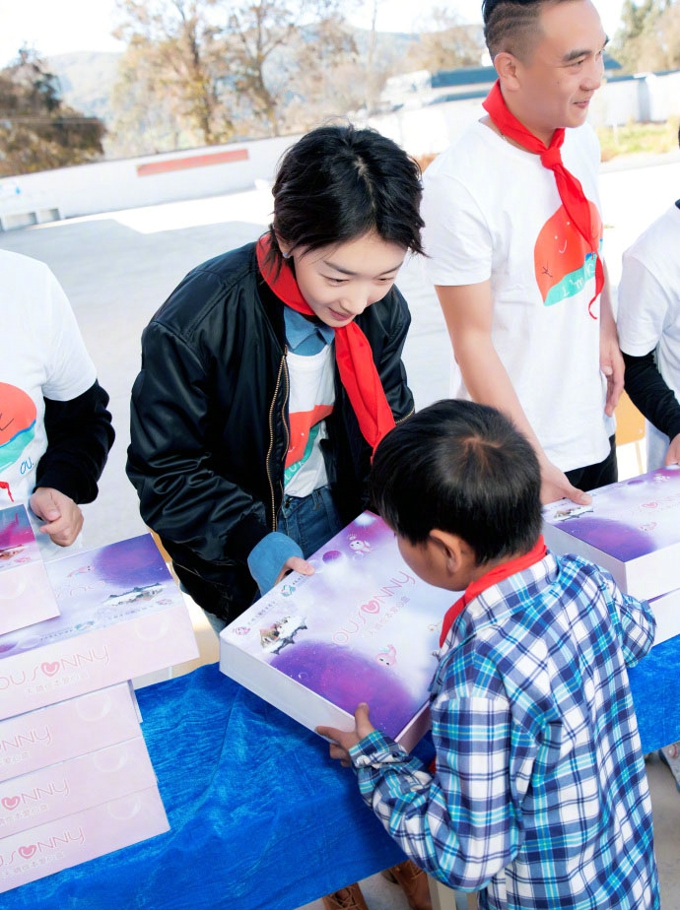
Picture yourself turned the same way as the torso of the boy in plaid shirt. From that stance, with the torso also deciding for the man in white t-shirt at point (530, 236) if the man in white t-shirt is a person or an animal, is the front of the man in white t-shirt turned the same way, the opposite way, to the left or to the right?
the opposite way

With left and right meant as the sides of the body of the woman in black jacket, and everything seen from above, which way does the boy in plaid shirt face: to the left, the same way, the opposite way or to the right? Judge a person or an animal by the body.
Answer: the opposite way

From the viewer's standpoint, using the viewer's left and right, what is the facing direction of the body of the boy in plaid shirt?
facing away from the viewer and to the left of the viewer

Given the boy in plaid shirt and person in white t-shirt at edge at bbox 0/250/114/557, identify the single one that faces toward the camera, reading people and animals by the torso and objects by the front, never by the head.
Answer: the person in white t-shirt at edge

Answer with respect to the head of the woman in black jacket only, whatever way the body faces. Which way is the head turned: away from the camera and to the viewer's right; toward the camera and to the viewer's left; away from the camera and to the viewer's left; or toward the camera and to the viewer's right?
toward the camera and to the viewer's right

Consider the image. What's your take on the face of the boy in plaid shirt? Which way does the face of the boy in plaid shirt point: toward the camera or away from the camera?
away from the camera

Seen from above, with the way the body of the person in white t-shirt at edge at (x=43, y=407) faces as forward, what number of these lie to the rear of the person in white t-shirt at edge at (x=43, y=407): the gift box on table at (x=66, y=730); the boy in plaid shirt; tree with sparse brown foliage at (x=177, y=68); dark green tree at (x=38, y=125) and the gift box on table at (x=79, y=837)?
2

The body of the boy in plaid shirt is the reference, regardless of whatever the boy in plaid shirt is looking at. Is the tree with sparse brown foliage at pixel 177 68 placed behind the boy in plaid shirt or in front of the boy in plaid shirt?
in front

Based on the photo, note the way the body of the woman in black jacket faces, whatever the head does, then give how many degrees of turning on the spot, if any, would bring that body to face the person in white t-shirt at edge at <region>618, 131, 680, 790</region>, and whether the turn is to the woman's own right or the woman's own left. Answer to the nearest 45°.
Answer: approximately 90° to the woman's own left
